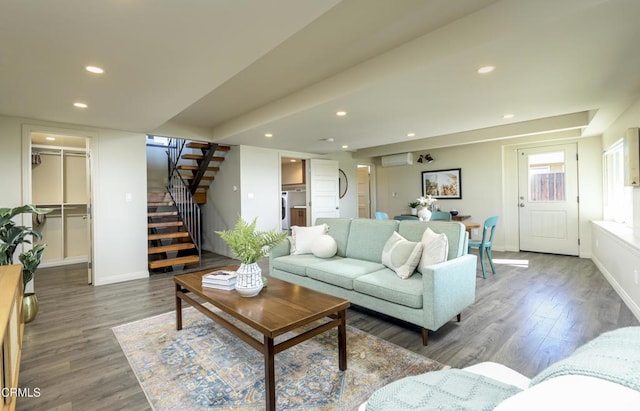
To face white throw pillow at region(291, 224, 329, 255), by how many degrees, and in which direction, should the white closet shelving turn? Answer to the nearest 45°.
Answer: approximately 45° to its left

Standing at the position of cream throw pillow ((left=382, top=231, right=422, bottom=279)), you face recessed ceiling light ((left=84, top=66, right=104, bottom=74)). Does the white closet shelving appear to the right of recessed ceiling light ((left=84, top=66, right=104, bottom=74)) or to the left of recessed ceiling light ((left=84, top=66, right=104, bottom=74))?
right

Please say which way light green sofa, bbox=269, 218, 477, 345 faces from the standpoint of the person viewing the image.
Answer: facing the viewer and to the left of the viewer

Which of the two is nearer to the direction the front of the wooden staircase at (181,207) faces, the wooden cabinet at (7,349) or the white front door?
the wooden cabinet

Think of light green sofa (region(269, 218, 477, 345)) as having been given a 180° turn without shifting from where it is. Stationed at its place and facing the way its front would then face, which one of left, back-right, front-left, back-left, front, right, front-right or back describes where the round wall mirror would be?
front-left

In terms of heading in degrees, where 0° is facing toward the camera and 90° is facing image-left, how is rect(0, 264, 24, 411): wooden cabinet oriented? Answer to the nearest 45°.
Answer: approximately 270°

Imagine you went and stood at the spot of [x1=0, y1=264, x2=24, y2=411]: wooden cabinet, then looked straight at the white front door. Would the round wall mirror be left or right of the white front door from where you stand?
left

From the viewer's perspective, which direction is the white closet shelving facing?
toward the camera

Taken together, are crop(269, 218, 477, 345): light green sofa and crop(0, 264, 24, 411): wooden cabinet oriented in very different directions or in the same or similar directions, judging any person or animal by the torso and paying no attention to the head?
very different directions

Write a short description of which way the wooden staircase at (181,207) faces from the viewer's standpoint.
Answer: facing the viewer

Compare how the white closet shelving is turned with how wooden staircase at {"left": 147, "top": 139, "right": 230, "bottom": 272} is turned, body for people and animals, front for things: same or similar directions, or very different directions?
same or similar directions

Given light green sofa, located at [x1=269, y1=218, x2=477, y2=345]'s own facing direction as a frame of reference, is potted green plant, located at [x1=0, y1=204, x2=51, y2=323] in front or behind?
in front

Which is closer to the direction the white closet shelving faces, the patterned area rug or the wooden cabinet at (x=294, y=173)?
the patterned area rug

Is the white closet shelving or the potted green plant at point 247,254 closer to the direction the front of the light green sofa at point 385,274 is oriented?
the potted green plant
